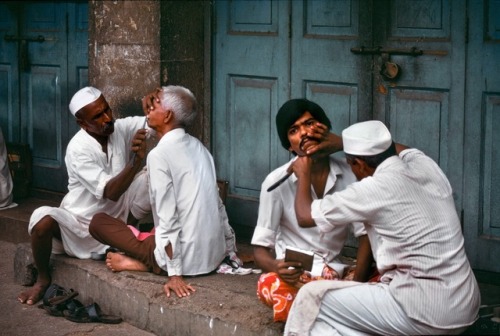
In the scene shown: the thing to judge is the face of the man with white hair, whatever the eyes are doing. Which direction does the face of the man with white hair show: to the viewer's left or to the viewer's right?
to the viewer's left

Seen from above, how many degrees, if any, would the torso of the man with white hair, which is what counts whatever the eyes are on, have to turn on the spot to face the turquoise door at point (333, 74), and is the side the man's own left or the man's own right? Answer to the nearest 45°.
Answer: approximately 90° to the man's own right

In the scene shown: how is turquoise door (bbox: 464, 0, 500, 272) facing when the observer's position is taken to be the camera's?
facing the viewer

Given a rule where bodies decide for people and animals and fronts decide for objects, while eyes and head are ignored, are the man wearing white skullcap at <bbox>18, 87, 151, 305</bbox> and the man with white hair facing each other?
yes

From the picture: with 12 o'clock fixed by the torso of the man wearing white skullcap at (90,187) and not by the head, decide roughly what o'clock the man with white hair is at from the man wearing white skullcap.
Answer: The man with white hair is roughly at 12 o'clock from the man wearing white skullcap.

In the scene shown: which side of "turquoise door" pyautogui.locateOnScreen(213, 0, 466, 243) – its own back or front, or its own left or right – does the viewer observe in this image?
front

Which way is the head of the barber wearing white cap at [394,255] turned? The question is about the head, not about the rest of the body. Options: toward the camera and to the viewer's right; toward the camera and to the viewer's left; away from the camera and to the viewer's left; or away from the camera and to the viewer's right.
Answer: away from the camera and to the viewer's left

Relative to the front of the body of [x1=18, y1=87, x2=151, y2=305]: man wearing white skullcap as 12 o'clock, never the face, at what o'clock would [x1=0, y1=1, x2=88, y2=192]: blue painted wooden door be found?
The blue painted wooden door is roughly at 7 o'clock from the man wearing white skullcap.

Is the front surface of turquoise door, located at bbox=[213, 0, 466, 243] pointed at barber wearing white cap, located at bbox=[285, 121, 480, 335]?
yes

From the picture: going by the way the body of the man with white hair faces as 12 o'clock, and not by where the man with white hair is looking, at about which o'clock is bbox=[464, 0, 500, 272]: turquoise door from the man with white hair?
The turquoise door is roughly at 5 o'clock from the man with white hair.

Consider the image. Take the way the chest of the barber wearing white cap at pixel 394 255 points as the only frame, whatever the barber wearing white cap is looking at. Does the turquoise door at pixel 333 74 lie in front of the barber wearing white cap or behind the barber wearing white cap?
in front

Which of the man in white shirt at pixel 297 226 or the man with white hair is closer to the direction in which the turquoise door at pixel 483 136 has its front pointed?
the man in white shirt

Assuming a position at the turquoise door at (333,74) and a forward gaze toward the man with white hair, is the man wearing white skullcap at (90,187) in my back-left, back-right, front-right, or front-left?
front-right

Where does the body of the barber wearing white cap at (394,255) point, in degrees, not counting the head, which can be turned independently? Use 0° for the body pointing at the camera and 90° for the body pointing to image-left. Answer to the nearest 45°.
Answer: approximately 135°

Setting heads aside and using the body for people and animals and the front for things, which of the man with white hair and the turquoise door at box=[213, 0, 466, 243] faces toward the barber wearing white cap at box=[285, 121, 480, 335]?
the turquoise door

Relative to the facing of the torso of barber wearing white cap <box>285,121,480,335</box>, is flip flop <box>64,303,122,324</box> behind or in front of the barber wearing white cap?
in front
